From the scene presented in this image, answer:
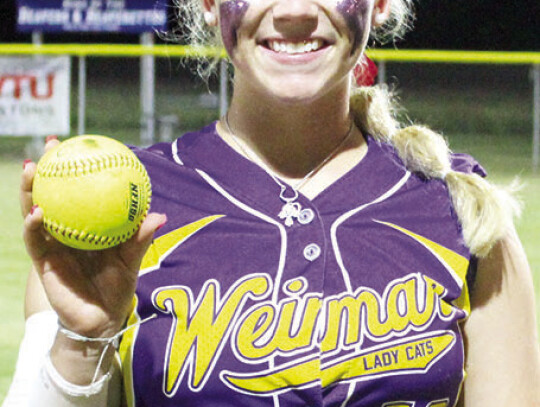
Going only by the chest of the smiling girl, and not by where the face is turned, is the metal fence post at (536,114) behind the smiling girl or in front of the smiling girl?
behind

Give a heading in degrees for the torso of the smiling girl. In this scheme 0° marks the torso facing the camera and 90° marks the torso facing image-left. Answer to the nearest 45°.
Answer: approximately 0°

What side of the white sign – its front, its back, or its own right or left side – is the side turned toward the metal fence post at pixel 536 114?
left

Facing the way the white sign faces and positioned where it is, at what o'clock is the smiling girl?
The smiling girl is roughly at 12 o'clock from the white sign.

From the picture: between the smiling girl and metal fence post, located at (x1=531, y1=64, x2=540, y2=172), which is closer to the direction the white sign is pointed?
the smiling girl

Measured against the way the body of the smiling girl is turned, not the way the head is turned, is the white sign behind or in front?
behind

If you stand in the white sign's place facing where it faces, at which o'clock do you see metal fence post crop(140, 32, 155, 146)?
The metal fence post is roughly at 9 o'clock from the white sign.

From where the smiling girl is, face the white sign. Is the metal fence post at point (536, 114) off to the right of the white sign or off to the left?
right

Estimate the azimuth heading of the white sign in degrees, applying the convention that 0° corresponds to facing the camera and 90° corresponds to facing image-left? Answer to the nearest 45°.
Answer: approximately 0°

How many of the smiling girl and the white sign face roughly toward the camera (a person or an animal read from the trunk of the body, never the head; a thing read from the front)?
2
